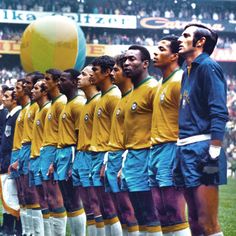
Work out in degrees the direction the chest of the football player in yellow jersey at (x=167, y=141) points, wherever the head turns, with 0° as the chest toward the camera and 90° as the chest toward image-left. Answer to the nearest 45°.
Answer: approximately 45°

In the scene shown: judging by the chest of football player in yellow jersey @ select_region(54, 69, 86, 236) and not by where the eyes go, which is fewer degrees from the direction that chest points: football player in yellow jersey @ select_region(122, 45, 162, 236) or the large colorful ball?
the football player in yellow jersey

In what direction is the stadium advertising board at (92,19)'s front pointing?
toward the camera

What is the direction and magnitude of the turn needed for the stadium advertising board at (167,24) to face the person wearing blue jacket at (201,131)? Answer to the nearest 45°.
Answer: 0° — it already faces them

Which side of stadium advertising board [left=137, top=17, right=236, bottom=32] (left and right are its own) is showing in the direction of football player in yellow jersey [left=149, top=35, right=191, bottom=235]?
front

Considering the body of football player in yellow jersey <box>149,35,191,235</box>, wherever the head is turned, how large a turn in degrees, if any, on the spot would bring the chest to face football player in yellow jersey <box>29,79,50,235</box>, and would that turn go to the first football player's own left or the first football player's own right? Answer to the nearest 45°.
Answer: approximately 90° to the first football player's own right

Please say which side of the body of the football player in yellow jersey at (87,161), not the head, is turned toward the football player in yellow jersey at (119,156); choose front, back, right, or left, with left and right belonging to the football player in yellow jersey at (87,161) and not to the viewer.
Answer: left

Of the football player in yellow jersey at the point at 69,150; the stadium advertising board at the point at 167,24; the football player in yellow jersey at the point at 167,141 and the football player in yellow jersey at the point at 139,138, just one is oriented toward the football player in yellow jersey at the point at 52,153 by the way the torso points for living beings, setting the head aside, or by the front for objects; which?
the stadium advertising board

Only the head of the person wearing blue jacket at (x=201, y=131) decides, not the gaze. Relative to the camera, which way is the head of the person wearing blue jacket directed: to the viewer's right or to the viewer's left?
to the viewer's left

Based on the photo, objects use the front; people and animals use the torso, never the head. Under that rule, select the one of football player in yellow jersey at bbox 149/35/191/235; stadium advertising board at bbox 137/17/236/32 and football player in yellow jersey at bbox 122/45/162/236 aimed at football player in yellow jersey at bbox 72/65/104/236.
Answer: the stadium advertising board

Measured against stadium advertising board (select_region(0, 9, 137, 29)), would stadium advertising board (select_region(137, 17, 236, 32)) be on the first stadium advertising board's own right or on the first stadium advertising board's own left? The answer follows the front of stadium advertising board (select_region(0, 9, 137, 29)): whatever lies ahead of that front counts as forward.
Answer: on the first stadium advertising board's own left

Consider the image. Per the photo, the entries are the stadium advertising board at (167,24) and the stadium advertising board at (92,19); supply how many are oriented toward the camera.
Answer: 2
